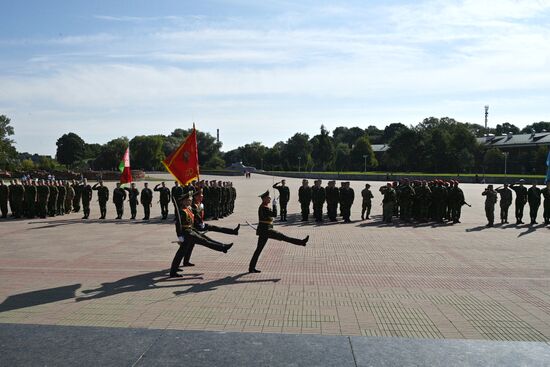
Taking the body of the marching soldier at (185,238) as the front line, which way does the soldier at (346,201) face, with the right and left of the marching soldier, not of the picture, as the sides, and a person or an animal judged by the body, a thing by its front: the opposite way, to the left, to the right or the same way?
to the right

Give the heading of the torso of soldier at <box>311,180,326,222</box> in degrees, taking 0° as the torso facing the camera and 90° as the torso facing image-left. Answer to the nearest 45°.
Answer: approximately 0°

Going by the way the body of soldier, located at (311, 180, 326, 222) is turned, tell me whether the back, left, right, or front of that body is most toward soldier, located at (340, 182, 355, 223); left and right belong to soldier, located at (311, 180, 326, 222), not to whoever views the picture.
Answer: left

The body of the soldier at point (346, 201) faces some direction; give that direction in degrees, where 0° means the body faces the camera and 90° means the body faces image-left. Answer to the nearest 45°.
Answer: approximately 0°

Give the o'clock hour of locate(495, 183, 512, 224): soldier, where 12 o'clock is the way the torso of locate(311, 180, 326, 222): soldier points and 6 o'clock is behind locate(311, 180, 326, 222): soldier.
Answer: locate(495, 183, 512, 224): soldier is roughly at 9 o'clock from locate(311, 180, 326, 222): soldier.

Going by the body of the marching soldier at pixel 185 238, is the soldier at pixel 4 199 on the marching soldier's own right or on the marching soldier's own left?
on the marching soldier's own left

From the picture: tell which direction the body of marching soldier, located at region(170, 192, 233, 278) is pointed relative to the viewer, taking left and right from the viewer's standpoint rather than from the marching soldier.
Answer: facing to the right of the viewer

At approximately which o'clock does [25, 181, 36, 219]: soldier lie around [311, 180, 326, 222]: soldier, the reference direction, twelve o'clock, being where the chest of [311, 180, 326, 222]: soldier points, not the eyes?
[25, 181, 36, 219]: soldier is roughly at 3 o'clock from [311, 180, 326, 222]: soldier.

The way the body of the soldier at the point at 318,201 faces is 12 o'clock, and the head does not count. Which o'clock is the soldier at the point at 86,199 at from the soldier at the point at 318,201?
the soldier at the point at 86,199 is roughly at 3 o'clock from the soldier at the point at 318,201.

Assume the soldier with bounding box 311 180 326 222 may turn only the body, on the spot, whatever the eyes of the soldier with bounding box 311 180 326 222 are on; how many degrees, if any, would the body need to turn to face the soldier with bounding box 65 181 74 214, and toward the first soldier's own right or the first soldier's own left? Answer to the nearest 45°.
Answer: approximately 90° to the first soldier's own right

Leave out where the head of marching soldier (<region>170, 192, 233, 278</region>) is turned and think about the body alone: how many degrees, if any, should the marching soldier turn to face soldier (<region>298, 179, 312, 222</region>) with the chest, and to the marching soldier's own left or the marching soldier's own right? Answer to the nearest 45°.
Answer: approximately 45° to the marching soldier's own left

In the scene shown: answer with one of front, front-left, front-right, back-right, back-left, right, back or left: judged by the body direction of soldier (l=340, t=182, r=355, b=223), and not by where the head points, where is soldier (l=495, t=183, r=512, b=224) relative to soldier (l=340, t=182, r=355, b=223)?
left

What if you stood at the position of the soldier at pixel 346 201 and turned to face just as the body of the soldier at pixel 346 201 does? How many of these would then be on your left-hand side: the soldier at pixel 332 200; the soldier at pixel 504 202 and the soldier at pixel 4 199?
1
